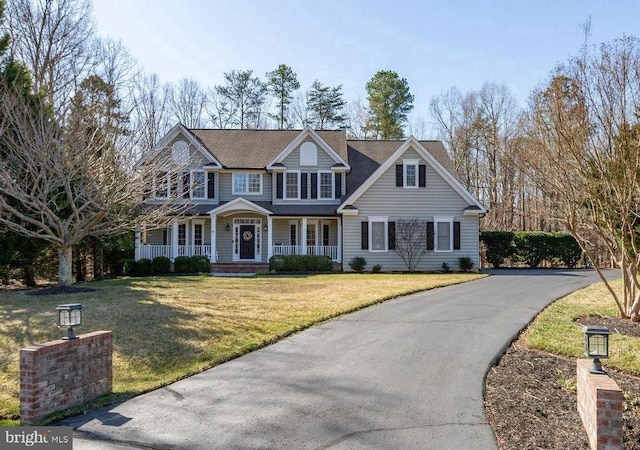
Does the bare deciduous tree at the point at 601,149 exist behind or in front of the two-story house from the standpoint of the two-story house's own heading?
in front

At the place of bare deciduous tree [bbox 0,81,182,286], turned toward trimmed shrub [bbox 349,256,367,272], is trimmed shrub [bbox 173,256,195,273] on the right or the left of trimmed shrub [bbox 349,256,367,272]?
left

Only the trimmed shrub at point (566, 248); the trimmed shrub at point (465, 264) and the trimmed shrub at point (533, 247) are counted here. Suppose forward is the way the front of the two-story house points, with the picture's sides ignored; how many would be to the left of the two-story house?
3

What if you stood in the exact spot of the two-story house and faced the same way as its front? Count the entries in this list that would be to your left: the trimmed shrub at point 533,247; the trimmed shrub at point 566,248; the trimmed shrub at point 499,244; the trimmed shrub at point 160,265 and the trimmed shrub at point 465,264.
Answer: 4

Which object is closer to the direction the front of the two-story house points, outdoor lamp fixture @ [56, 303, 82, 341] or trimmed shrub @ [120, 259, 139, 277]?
the outdoor lamp fixture

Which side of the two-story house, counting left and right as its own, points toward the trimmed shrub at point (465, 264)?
left

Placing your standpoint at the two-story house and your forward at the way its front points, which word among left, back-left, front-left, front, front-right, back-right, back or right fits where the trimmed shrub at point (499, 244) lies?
left

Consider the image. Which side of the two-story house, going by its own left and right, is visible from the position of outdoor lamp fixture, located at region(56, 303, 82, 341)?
front

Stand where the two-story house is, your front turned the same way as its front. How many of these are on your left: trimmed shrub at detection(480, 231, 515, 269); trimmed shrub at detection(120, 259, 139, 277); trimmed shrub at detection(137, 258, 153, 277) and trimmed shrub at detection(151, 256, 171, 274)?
1

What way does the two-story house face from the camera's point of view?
toward the camera

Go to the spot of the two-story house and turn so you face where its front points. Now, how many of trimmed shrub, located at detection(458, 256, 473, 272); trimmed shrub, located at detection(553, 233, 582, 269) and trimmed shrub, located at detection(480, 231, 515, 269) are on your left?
3

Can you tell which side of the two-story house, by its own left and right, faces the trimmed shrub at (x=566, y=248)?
left

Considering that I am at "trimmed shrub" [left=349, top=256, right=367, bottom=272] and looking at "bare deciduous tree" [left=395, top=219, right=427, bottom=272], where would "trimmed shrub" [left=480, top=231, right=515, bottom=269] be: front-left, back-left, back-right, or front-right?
front-left

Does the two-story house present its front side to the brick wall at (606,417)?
yes

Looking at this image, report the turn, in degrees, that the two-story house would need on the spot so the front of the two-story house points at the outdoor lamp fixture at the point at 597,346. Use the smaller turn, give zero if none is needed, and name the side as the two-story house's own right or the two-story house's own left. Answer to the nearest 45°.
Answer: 0° — it already faces it

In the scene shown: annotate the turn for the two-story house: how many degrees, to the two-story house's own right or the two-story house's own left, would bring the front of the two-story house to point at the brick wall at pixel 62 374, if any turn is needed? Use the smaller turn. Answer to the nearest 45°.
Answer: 0° — it already faces it

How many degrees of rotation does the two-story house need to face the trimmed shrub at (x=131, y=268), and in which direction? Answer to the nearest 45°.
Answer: approximately 90° to its right

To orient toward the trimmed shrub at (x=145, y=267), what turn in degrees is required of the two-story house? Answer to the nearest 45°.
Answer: approximately 90° to its right
